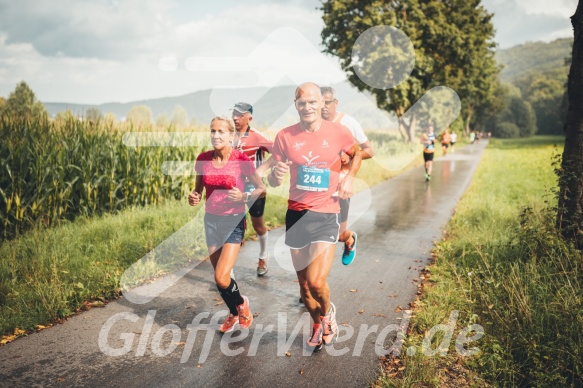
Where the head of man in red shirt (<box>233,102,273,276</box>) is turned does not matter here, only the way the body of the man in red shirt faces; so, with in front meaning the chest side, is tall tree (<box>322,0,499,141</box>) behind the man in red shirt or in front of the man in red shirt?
behind

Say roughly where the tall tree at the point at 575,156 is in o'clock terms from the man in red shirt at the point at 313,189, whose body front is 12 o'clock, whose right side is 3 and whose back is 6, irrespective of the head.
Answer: The tall tree is roughly at 8 o'clock from the man in red shirt.

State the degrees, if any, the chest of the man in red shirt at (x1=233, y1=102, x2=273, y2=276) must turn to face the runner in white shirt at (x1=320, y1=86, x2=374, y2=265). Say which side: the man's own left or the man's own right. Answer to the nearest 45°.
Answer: approximately 90° to the man's own left

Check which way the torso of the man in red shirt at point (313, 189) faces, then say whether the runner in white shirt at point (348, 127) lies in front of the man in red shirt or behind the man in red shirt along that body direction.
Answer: behind

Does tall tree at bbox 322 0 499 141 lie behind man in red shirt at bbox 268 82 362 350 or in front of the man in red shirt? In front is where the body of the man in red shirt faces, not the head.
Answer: behind

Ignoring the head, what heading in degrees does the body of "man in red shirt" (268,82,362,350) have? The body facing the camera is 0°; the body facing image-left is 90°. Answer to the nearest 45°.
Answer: approximately 0°

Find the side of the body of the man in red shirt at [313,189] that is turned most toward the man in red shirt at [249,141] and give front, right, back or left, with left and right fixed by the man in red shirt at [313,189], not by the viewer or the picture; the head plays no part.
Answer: back

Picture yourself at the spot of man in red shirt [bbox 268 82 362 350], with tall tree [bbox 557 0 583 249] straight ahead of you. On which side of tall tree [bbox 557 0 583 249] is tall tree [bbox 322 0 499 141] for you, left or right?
left

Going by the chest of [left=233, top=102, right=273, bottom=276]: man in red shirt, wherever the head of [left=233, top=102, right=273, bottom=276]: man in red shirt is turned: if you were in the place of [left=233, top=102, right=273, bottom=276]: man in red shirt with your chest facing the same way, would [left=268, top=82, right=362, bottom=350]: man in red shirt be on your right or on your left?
on your left

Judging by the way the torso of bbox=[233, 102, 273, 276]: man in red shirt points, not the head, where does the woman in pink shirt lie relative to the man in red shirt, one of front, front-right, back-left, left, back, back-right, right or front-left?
front-left
